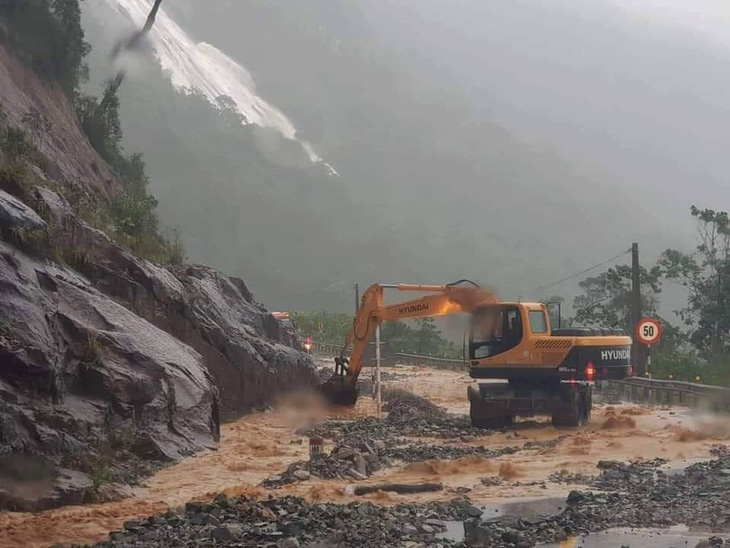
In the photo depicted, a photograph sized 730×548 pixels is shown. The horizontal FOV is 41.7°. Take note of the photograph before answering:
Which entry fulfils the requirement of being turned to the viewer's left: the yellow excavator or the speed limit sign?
the yellow excavator

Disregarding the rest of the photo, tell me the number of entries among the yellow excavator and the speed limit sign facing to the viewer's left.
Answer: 1

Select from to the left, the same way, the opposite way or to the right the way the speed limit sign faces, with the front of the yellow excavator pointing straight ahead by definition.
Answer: to the left

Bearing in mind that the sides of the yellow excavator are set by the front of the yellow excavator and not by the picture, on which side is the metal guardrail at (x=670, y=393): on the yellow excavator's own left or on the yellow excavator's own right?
on the yellow excavator's own right

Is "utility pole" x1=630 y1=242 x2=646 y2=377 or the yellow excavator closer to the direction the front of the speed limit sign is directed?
the yellow excavator

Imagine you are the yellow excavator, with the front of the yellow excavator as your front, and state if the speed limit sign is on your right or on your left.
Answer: on your right

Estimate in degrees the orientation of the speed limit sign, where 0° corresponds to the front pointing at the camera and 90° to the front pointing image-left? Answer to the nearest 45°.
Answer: approximately 0°

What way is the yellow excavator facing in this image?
to the viewer's left

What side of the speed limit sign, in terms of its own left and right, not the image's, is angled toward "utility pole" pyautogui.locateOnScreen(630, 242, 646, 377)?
back

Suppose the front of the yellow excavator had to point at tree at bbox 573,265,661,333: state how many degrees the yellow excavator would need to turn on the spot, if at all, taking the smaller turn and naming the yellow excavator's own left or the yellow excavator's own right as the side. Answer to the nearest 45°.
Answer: approximately 90° to the yellow excavator's own right

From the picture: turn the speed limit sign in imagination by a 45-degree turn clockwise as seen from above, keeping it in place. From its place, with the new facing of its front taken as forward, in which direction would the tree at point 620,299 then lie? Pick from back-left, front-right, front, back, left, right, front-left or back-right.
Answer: back-right
